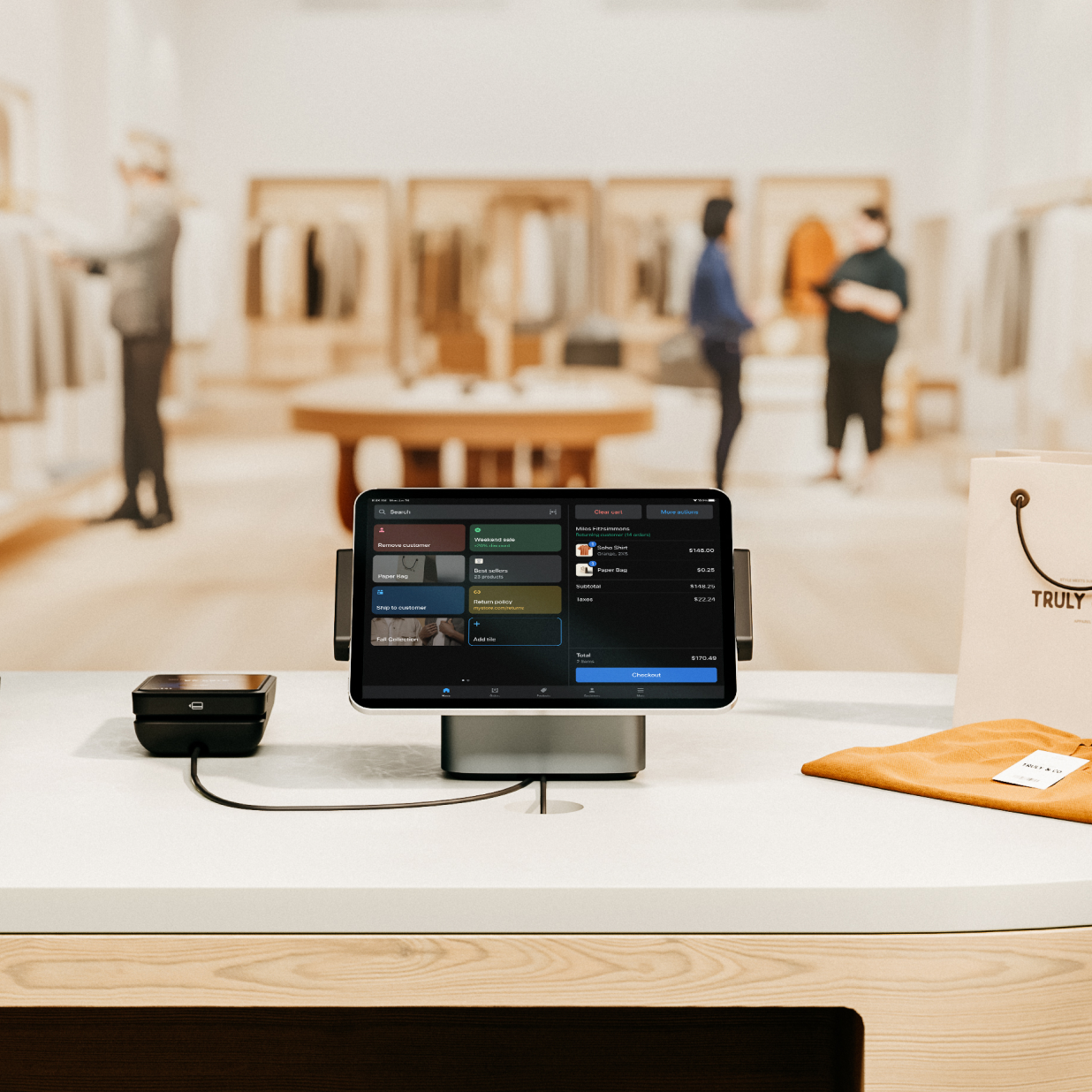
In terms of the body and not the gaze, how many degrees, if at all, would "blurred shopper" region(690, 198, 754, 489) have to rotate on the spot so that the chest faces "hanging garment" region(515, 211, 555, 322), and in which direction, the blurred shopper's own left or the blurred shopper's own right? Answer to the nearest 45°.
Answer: approximately 135° to the blurred shopper's own left

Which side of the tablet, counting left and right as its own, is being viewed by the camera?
front

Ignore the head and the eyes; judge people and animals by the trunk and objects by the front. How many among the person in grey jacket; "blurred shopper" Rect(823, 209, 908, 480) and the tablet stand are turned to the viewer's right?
0

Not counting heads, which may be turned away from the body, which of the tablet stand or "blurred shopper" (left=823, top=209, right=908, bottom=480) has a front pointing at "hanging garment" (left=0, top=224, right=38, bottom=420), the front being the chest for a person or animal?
the blurred shopper

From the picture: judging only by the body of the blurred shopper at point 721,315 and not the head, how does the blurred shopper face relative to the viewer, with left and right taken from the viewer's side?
facing to the right of the viewer

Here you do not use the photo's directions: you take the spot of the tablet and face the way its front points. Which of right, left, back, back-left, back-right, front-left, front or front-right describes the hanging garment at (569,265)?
back

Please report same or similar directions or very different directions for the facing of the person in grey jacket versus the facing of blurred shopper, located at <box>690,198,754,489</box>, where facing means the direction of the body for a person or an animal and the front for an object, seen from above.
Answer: very different directions

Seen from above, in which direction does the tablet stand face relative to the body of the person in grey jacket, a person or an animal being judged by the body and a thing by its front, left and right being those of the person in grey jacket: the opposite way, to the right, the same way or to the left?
to the left

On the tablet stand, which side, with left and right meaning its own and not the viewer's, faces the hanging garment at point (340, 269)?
back

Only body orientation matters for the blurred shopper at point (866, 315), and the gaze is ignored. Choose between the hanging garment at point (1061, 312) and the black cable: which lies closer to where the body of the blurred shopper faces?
the black cable

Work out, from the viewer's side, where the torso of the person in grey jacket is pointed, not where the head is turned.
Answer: to the viewer's left

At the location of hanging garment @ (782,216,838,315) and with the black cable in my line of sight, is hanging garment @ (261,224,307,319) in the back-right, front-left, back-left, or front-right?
front-right

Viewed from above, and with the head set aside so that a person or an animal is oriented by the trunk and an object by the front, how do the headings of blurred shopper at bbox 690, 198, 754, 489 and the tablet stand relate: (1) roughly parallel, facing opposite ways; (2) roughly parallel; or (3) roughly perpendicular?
roughly perpendicular

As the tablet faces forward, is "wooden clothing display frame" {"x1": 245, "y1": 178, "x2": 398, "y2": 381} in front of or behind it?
behind

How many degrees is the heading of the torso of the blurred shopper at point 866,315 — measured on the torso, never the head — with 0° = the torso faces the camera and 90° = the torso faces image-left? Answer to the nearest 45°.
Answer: approximately 45°

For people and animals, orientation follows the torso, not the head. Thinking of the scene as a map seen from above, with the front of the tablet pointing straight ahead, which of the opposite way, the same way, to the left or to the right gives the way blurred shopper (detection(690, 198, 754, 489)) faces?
to the left

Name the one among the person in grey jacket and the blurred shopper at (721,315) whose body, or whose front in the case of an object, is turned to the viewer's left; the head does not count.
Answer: the person in grey jacket
